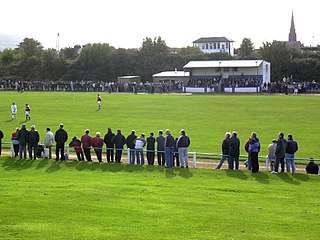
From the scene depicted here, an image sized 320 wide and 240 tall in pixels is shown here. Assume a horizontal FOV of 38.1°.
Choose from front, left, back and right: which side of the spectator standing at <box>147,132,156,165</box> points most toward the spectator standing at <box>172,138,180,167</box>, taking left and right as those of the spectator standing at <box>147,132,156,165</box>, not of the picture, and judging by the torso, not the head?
right

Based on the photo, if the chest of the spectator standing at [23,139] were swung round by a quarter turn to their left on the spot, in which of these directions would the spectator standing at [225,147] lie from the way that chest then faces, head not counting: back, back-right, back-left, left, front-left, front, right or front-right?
back-left

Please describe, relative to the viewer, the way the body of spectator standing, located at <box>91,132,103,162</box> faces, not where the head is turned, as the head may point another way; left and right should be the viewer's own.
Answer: facing away from the viewer

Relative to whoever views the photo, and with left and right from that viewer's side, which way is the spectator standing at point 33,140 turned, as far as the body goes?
facing away from the viewer

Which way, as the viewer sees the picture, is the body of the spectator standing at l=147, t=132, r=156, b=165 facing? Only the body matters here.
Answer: away from the camera

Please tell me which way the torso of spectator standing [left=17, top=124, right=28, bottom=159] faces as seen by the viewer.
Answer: away from the camera

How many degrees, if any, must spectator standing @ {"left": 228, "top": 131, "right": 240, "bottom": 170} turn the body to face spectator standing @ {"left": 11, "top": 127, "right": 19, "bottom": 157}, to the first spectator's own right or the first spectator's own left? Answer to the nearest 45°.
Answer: approximately 90° to the first spectator's own left

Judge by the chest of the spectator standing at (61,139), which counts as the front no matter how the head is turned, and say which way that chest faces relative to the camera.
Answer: away from the camera

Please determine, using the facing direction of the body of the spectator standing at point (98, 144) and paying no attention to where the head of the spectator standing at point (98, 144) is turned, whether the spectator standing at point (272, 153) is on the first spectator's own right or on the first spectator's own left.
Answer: on the first spectator's own right

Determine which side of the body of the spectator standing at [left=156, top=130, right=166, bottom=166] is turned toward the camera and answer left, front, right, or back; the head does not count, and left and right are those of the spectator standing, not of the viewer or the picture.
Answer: back

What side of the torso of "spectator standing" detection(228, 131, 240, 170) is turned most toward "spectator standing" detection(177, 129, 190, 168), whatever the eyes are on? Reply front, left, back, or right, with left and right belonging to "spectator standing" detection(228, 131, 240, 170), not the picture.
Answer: left
